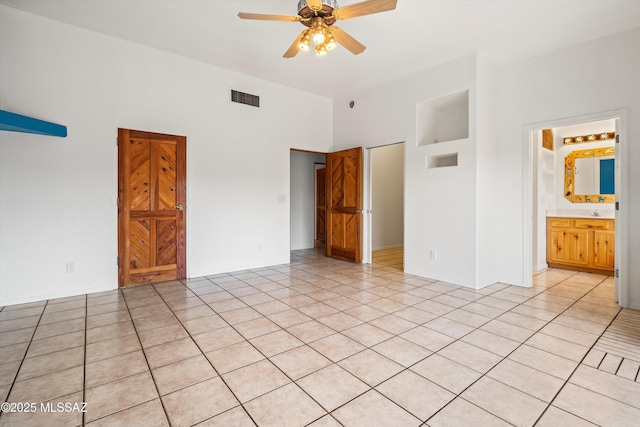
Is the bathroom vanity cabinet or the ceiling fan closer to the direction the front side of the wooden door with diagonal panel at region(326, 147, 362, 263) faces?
the ceiling fan

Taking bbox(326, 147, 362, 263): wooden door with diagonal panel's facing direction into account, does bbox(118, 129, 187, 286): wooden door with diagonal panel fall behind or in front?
in front

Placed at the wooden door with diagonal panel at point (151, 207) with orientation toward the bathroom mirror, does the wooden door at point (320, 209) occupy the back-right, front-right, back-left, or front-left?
front-left

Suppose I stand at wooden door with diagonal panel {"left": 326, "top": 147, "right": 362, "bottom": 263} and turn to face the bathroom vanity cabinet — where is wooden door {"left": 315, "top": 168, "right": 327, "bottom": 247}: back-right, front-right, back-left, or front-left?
back-left

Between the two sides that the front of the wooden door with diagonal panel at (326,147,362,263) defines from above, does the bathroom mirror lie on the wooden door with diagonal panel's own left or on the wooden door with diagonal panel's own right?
on the wooden door with diagonal panel's own left

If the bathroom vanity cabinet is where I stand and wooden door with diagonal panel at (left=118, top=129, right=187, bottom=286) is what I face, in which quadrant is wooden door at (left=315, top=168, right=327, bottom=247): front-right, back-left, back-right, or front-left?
front-right

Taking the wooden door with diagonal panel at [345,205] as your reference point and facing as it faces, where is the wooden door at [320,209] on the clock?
The wooden door is roughly at 4 o'clock from the wooden door with diagonal panel.

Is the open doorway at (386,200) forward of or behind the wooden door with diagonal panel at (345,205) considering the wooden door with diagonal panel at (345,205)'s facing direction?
behind

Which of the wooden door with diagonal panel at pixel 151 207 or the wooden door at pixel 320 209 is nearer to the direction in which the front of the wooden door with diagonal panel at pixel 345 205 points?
the wooden door with diagonal panel

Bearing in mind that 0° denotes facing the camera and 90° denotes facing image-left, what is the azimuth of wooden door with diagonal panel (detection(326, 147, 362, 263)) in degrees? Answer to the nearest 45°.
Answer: approximately 45°

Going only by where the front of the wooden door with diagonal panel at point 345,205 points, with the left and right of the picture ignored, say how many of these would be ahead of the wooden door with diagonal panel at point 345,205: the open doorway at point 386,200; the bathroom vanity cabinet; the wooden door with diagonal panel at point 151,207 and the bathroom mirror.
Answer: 1

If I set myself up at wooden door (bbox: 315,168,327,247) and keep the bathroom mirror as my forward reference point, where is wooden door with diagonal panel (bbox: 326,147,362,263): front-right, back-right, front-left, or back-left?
front-right

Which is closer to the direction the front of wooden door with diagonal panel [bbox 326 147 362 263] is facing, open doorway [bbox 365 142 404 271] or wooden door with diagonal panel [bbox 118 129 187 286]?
the wooden door with diagonal panel
